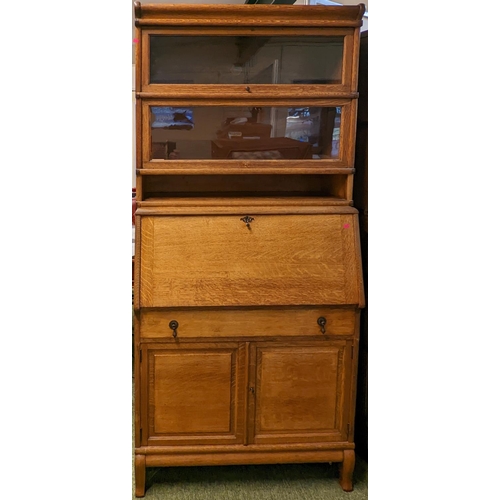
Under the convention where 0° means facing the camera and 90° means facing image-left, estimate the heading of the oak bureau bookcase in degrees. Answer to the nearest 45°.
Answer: approximately 0°
